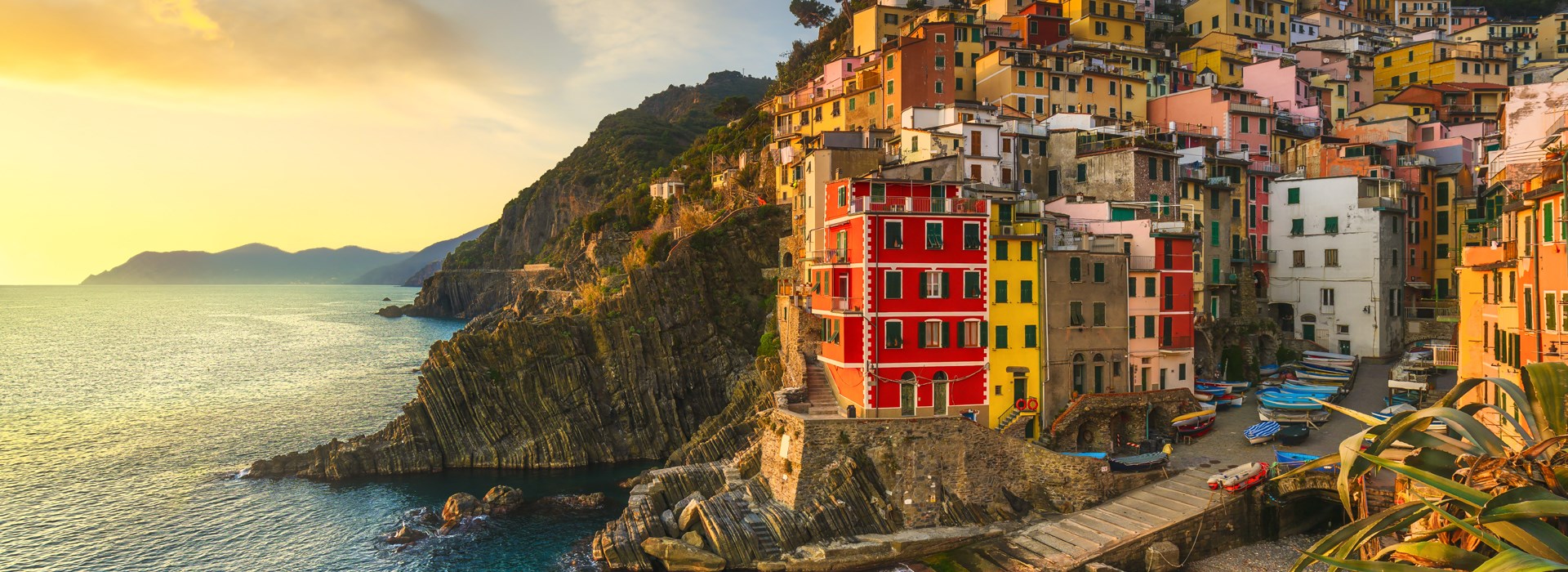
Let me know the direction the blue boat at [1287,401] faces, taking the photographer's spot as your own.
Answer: facing to the left of the viewer

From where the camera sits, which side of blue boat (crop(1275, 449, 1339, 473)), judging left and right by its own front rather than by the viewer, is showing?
left

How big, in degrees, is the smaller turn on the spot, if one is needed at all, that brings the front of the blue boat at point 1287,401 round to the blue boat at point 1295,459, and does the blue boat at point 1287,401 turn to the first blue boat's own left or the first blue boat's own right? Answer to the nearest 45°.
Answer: approximately 90° to the first blue boat's own left

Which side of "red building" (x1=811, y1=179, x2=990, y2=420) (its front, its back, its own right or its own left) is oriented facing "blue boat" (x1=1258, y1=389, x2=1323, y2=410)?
left

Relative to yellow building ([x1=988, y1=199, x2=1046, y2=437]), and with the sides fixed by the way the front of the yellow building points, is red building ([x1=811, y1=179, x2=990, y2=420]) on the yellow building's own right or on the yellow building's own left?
on the yellow building's own right

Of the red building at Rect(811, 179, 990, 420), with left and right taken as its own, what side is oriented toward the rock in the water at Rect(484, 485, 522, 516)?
right

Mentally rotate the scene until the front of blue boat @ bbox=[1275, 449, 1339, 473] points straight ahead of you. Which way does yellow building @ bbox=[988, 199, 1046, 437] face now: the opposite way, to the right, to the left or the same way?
to the left

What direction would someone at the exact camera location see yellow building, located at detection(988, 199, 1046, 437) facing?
facing the viewer

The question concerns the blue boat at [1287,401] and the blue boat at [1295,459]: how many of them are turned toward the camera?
0

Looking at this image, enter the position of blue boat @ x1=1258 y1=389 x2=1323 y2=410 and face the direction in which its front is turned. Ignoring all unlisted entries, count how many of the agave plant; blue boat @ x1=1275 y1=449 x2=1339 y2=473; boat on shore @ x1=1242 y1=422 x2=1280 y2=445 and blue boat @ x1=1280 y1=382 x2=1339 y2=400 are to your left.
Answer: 3

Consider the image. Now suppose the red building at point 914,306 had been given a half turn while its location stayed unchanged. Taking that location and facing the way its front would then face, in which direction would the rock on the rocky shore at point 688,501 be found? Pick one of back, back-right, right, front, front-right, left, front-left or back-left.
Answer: left

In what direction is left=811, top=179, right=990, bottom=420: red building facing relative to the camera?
toward the camera

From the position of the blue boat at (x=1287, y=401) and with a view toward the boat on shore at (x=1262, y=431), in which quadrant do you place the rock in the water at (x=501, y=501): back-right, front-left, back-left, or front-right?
front-right

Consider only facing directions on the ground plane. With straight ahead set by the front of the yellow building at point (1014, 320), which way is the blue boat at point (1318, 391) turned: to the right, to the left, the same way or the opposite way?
to the right

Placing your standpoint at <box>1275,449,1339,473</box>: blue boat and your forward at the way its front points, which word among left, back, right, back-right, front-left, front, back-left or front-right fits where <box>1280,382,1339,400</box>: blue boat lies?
right

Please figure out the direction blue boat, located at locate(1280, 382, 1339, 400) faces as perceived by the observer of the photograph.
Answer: facing to the left of the viewer

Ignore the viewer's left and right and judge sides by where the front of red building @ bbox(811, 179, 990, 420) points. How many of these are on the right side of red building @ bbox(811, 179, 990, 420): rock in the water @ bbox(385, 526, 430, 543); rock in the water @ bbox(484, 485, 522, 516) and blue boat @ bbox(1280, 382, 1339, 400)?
2
